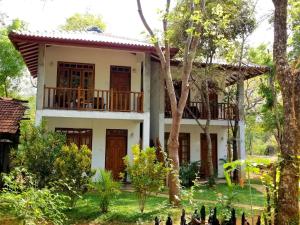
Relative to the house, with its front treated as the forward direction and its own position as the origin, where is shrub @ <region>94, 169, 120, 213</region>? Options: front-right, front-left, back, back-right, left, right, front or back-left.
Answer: front

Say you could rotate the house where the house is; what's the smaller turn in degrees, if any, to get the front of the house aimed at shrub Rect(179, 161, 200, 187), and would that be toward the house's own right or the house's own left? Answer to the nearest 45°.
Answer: approximately 90° to the house's own left

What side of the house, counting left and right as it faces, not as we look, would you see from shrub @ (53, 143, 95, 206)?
front

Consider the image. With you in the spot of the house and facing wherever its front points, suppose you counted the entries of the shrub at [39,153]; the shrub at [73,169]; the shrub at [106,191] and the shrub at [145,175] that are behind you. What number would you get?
0

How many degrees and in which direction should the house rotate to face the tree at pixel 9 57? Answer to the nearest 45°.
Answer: approximately 135° to its right

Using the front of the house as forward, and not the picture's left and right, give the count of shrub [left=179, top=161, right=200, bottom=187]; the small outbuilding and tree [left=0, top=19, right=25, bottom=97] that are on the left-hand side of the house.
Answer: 1

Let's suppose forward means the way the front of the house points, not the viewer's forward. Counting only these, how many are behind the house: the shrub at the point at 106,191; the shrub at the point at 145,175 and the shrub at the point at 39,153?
0

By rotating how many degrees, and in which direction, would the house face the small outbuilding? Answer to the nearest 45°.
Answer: approximately 45° to its right

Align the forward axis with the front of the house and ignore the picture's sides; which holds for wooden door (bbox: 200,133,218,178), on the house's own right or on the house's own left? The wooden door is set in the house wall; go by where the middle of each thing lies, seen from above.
on the house's own left

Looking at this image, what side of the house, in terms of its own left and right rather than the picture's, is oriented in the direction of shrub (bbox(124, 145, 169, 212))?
front

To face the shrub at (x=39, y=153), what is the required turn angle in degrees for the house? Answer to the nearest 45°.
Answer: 0° — it already faces it

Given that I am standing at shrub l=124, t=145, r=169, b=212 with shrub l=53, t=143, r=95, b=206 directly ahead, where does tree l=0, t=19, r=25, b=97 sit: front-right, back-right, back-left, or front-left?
front-right

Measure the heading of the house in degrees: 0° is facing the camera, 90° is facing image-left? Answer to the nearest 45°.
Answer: approximately 0°
